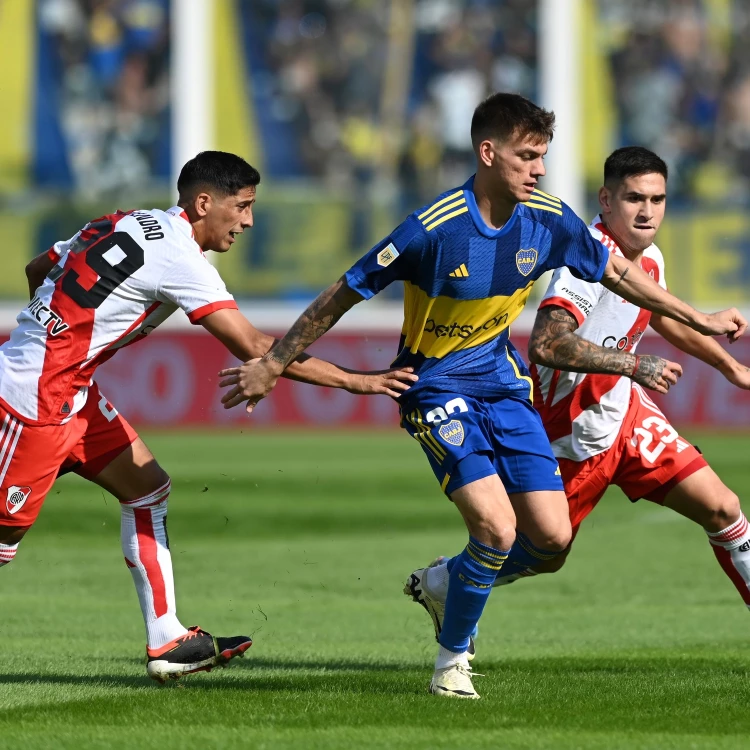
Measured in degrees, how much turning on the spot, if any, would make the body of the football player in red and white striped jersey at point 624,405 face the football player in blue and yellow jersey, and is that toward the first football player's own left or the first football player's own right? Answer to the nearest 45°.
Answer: approximately 90° to the first football player's own right

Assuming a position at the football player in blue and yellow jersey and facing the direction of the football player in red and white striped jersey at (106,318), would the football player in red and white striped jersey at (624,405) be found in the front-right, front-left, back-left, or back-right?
back-right

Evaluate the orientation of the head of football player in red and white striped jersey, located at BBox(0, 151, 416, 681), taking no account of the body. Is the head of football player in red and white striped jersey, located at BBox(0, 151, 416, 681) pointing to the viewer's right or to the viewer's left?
to the viewer's right

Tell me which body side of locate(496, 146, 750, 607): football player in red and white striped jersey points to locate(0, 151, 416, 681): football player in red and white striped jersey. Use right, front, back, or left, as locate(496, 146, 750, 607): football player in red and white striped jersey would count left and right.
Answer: right
